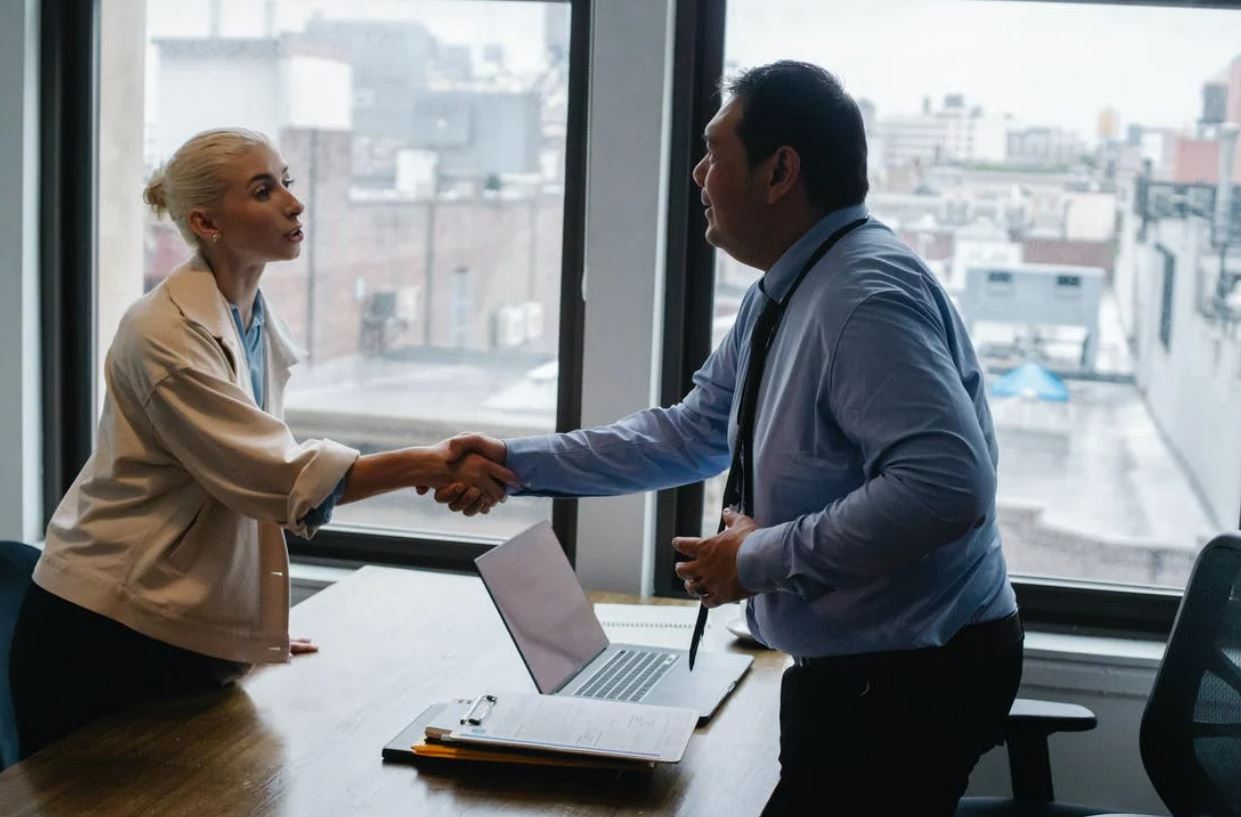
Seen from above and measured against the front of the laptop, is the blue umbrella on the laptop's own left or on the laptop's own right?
on the laptop's own left

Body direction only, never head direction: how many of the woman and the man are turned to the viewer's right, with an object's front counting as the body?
1

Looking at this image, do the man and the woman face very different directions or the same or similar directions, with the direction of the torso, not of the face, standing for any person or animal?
very different directions

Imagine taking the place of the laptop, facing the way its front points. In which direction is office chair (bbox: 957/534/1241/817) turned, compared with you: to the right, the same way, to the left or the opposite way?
the opposite way

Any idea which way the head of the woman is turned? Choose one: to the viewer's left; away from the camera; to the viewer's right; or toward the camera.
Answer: to the viewer's right

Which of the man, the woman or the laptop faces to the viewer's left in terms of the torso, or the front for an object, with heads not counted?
the man

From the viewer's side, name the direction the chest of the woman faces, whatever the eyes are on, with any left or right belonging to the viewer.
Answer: facing to the right of the viewer

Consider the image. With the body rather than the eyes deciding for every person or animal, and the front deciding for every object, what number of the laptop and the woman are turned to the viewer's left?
0

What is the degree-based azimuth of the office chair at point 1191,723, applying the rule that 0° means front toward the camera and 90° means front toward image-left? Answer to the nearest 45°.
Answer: approximately 135°

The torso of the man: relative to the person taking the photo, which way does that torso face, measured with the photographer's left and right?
facing to the left of the viewer
